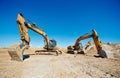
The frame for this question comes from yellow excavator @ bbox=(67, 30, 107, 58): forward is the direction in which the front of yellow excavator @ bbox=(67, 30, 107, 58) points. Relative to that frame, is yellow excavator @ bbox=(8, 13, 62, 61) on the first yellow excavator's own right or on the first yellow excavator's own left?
on the first yellow excavator's own right

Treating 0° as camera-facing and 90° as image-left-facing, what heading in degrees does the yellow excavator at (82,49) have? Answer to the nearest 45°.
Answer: approximately 315°
